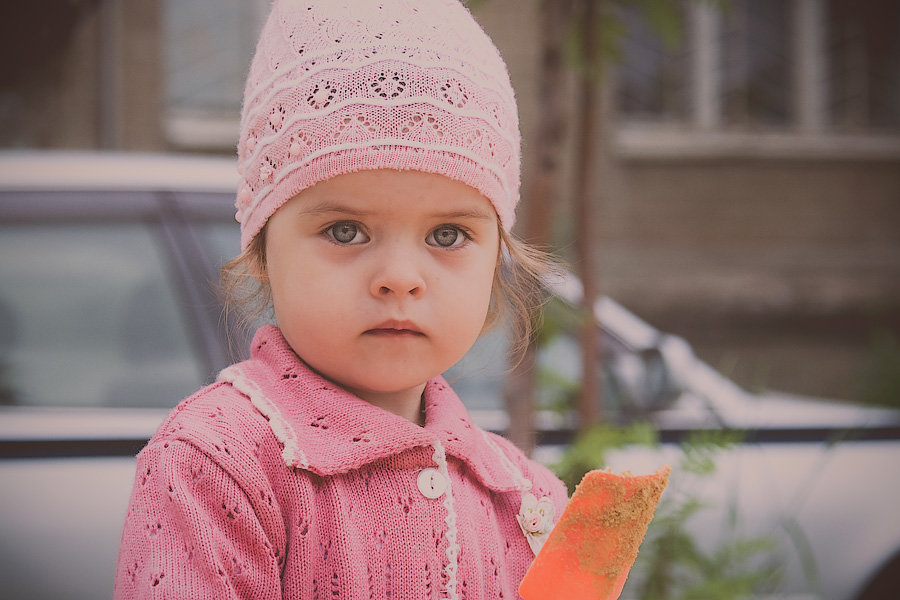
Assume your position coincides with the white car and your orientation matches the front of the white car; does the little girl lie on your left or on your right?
on your right

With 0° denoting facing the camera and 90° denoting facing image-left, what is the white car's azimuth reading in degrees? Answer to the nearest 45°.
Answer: approximately 270°
